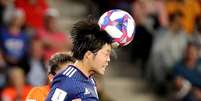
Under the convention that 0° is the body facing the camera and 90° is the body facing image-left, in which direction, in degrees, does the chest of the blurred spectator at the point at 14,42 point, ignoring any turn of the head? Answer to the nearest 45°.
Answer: approximately 0°

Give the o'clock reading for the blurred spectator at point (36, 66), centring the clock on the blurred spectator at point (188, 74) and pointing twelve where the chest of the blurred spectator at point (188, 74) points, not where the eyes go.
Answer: the blurred spectator at point (36, 66) is roughly at 2 o'clock from the blurred spectator at point (188, 74).

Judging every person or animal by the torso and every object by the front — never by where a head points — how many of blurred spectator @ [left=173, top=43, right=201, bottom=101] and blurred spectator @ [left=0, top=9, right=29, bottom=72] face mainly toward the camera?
2

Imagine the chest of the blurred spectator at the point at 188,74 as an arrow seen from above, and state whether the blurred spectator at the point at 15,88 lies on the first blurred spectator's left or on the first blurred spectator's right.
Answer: on the first blurred spectator's right

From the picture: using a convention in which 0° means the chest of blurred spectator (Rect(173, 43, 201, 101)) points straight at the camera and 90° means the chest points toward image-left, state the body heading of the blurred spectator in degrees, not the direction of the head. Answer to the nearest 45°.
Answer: approximately 0°

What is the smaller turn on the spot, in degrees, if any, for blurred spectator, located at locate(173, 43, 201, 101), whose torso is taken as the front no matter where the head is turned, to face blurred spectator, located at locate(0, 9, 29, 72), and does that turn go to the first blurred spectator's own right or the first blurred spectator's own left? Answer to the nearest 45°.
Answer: approximately 45° to the first blurred spectator's own right

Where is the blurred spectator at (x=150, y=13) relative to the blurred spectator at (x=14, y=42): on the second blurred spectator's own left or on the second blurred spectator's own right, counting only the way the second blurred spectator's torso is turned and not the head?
on the second blurred spectator's own left

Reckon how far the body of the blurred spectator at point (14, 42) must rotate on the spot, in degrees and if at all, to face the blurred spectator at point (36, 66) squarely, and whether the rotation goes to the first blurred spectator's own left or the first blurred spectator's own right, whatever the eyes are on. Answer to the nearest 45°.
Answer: approximately 45° to the first blurred spectator's own left
